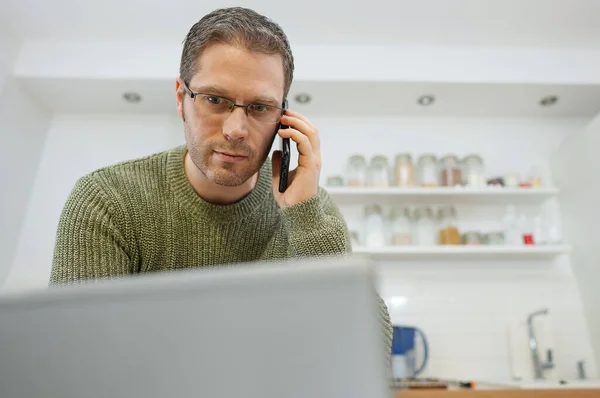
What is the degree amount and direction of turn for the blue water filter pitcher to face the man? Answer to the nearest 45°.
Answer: approximately 90° to its left

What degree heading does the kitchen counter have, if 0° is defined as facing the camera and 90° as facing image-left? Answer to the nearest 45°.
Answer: approximately 0°

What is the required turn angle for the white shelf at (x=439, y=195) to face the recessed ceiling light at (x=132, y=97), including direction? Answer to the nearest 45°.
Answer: approximately 90° to its right

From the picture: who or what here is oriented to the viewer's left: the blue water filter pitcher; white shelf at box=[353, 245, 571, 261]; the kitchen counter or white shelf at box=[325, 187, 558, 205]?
the blue water filter pitcher

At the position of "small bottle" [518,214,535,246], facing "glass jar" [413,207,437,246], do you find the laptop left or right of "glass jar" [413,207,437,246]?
left

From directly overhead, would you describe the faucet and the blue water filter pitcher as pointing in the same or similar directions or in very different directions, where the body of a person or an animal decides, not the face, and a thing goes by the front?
very different directions

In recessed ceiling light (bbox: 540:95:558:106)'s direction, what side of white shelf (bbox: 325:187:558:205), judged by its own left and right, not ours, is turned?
left

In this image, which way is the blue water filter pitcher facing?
to the viewer's left
